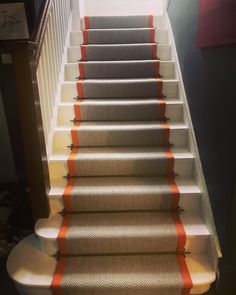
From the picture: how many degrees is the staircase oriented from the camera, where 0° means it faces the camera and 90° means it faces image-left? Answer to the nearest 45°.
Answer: approximately 0°

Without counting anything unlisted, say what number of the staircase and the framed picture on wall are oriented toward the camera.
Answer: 2

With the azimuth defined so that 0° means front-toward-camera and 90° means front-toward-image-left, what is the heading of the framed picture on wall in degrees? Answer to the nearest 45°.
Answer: approximately 0°
